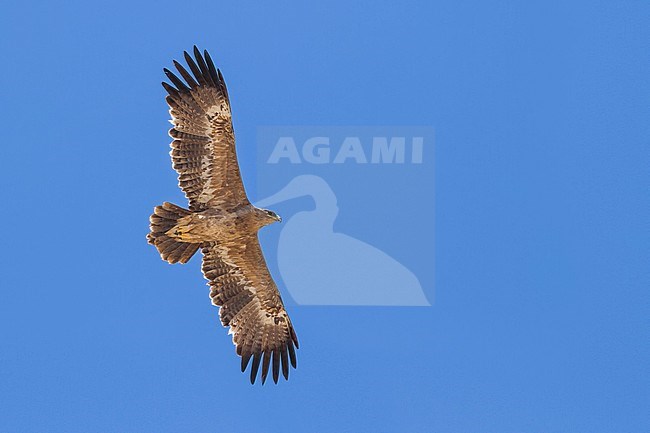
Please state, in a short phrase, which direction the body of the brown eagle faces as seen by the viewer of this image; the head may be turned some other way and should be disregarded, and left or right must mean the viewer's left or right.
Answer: facing to the right of the viewer
